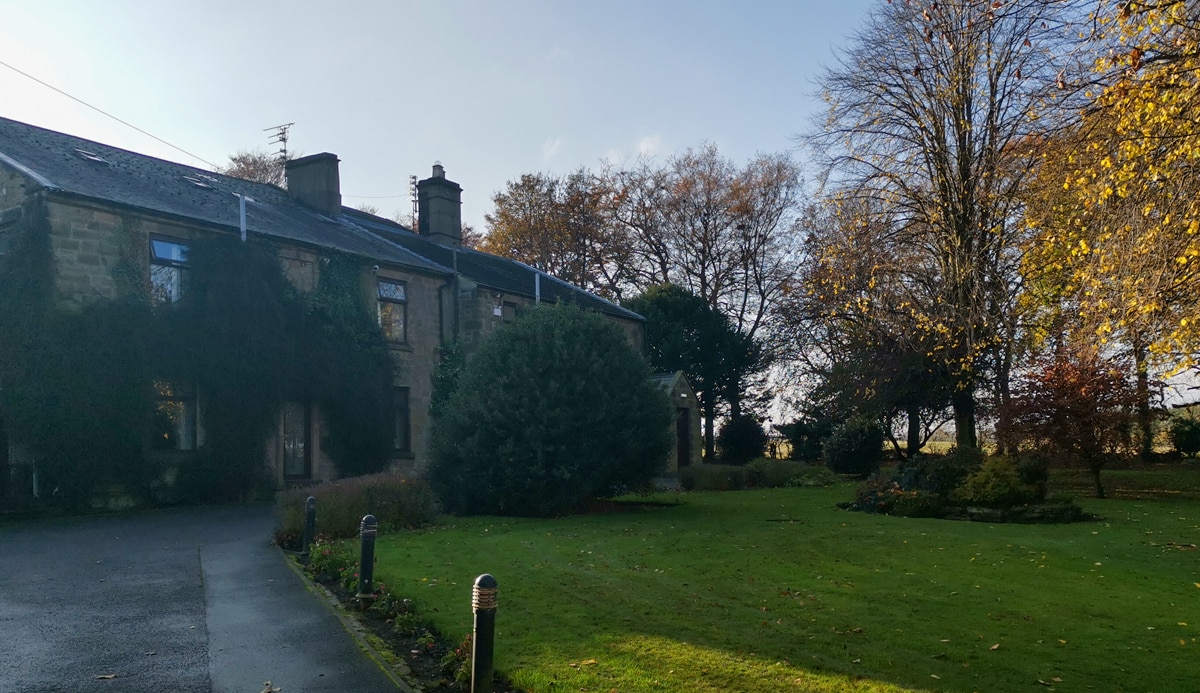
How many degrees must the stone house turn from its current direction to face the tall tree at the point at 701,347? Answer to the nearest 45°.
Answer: approximately 90° to its left

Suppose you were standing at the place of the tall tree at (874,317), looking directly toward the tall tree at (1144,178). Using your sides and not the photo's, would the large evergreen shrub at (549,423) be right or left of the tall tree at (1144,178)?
right

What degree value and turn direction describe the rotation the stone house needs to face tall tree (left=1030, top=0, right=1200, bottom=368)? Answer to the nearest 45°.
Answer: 0° — it already faces it

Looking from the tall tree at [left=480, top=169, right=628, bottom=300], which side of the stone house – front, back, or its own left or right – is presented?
left

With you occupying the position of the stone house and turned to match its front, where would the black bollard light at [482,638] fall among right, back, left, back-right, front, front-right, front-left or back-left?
front-right

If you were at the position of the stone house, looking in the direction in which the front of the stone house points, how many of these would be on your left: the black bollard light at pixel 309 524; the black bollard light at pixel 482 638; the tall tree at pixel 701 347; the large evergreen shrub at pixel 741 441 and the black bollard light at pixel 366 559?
2

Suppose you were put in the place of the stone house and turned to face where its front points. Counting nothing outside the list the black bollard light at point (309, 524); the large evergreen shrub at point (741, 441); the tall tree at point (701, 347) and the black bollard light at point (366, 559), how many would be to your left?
2

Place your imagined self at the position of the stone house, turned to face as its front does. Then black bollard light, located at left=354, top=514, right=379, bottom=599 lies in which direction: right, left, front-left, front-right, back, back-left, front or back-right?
front-right

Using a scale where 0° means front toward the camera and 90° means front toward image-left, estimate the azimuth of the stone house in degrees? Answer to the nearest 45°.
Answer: approximately 315°

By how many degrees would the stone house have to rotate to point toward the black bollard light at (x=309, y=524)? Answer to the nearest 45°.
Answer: approximately 45° to its right
